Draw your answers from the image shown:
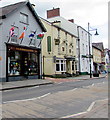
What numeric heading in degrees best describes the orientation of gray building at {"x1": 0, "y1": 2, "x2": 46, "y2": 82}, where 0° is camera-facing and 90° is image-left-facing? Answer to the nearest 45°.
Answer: approximately 315°
